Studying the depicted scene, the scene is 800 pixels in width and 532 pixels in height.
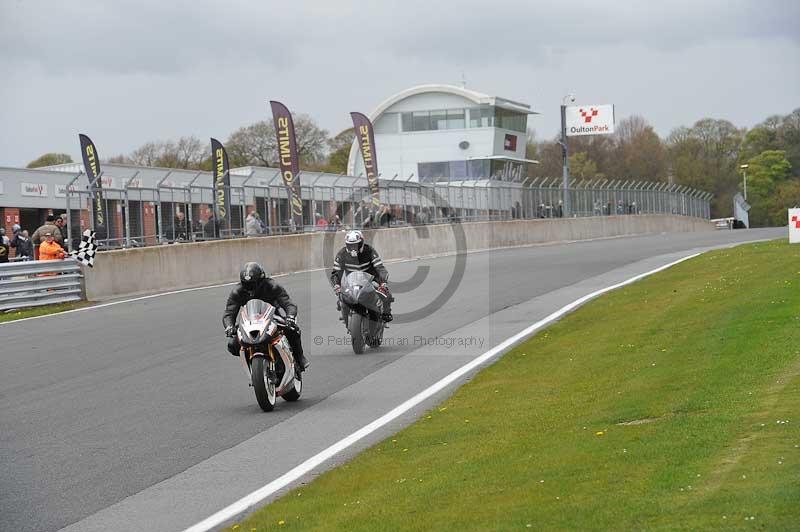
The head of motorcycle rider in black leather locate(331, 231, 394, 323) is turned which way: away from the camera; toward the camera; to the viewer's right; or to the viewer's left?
toward the camera

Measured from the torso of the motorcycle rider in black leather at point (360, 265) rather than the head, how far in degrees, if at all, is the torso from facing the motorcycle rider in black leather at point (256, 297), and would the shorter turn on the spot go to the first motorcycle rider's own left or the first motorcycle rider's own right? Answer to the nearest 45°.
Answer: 0° — they already face them

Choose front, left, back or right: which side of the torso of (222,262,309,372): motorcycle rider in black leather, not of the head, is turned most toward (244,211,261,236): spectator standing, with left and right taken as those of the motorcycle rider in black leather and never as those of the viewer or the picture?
back

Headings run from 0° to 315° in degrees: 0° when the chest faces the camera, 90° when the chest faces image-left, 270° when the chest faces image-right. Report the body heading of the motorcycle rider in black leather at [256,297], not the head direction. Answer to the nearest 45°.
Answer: approximately 0°

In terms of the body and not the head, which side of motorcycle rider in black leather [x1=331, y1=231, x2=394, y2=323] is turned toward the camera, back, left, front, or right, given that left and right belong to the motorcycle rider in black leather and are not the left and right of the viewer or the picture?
front

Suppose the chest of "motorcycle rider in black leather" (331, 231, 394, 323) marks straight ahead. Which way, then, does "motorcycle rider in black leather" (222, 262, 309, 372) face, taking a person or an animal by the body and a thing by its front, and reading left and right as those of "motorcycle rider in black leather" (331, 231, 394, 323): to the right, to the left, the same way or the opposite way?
the same way

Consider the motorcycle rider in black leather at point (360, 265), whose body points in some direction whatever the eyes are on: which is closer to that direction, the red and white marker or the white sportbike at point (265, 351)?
the white sportbike

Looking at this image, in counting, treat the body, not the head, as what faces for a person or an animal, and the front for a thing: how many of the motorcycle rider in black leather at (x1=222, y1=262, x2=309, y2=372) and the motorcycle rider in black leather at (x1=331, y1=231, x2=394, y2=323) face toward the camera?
2

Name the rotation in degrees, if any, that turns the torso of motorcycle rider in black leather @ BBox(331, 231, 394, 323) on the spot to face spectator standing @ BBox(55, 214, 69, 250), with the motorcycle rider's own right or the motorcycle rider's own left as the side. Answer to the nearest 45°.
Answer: approximately 135° to the motorcycle rider's own right

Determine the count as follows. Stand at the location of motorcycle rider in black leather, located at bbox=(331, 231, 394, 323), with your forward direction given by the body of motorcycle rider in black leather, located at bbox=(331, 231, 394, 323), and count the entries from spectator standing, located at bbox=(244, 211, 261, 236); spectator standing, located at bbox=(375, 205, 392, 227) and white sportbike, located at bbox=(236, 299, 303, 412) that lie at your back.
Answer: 2

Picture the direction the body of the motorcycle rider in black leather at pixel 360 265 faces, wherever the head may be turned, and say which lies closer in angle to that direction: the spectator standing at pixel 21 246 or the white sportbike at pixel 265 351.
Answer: the white sportbike

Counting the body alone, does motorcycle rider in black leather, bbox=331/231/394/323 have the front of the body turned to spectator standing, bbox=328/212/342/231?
no

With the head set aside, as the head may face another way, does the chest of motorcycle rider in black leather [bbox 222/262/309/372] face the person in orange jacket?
no

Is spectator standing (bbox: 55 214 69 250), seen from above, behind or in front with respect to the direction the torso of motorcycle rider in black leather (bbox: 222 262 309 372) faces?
behind

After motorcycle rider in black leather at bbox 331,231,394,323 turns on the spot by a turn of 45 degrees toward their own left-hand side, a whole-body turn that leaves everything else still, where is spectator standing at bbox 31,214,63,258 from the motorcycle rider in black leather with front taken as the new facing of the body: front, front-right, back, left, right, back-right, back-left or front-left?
back

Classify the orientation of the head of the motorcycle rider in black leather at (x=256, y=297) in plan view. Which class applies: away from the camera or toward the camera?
toward the camera

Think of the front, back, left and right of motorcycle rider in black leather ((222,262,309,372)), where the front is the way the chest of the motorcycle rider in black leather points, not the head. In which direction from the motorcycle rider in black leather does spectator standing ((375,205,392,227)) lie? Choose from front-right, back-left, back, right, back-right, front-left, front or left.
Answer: back

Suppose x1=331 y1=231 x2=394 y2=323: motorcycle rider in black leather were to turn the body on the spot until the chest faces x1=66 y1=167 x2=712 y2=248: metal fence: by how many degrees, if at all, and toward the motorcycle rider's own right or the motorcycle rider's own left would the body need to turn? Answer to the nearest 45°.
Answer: approximately 180°

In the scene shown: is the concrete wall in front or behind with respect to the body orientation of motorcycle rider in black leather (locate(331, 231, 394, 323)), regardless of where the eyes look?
behind
